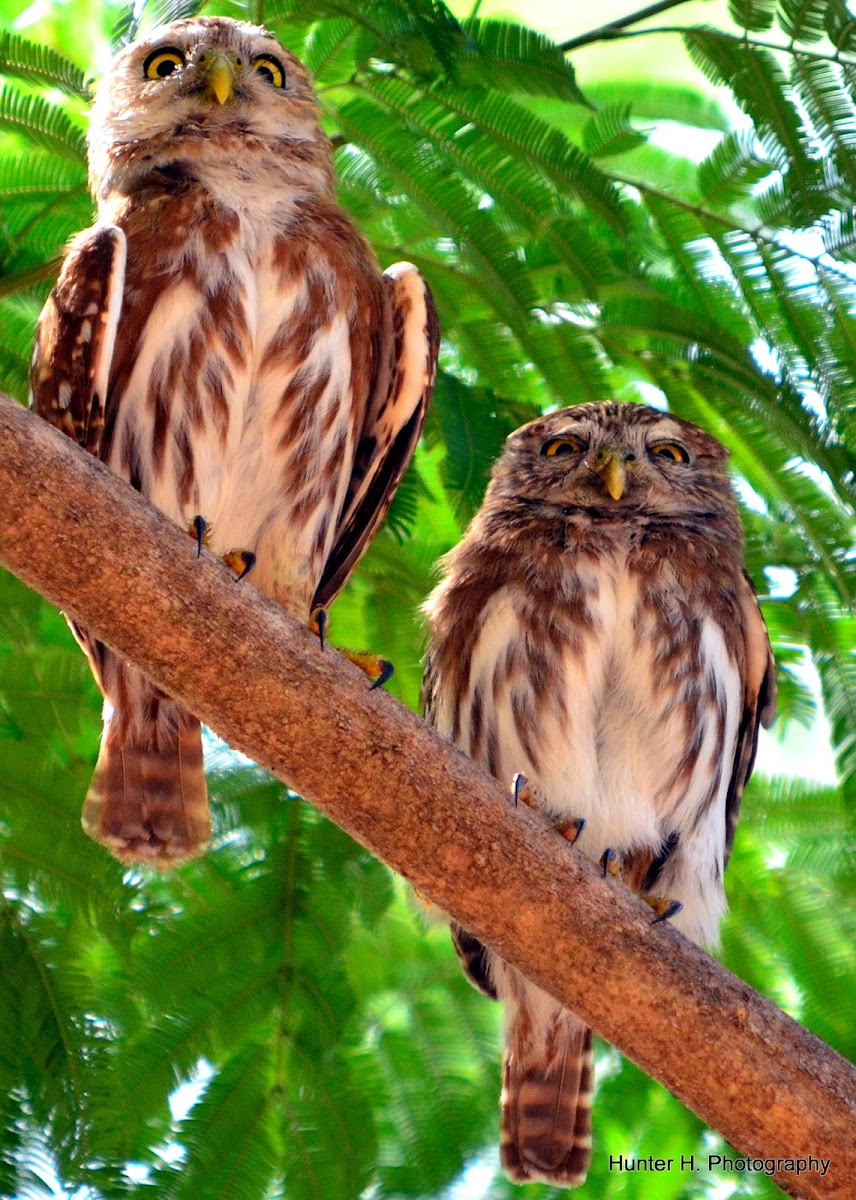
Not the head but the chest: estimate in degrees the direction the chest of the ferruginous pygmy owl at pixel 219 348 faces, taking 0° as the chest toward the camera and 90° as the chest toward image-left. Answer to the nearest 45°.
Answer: approximately 0°

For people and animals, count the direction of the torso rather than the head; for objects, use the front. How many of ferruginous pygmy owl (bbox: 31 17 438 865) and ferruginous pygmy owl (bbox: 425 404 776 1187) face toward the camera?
2

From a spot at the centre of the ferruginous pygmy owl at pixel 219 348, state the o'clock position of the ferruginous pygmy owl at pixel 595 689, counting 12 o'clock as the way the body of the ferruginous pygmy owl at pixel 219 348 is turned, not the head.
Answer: the ferruginous pygmy owl at pixel 595 689 is roughly at 8 o'clock from the ferruginous pygmy owl at pixel 219 348.

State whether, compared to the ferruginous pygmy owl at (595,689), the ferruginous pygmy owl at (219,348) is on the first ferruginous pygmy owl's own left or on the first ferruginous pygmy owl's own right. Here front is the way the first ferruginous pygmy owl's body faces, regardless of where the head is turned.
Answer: on the first ferruginous pygmy owl's own right

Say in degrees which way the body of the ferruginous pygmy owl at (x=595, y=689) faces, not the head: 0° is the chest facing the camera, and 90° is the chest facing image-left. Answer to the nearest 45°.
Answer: approximately 0°
